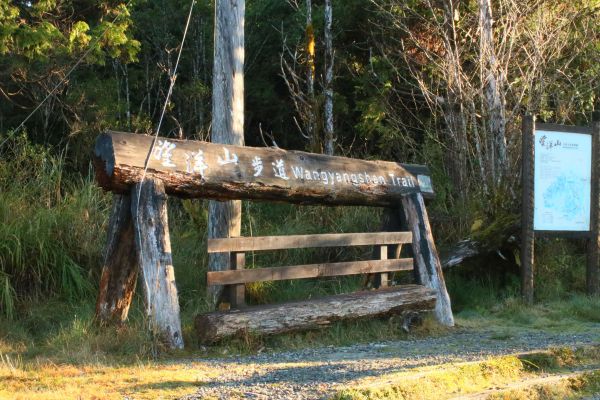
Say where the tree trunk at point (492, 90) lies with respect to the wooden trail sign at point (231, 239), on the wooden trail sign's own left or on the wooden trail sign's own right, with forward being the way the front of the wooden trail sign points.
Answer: on the wooden trail sign's own left

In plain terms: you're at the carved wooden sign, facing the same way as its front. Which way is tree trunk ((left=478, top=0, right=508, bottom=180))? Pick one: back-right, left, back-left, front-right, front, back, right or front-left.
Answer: left

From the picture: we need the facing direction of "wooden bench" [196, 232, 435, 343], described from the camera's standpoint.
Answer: facing the viewer and to the right of the viewer

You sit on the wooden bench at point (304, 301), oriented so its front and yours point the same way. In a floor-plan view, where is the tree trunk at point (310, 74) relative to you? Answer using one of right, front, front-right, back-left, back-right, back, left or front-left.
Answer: back-left

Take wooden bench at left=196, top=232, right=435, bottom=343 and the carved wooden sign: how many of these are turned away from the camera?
0

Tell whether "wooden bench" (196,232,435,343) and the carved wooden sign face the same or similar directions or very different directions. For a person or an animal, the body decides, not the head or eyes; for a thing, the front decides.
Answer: same or similar directions

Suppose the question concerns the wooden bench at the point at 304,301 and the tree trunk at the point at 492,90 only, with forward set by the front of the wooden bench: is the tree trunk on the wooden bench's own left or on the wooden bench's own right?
on the wooden bench's own left
